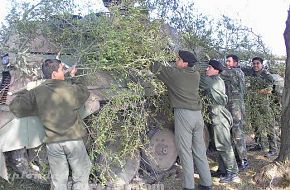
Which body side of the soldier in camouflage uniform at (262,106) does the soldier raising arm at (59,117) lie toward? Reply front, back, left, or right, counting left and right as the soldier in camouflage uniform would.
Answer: front

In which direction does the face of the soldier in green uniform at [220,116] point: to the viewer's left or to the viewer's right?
to the viewer's left

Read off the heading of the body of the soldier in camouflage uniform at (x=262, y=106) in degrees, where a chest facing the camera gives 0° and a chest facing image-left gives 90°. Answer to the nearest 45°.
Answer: approximately 45°

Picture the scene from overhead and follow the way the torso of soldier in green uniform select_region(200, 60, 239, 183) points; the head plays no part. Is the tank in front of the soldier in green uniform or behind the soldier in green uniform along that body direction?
in front

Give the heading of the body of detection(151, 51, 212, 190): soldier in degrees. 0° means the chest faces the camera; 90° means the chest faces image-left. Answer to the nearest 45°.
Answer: approximately 135°

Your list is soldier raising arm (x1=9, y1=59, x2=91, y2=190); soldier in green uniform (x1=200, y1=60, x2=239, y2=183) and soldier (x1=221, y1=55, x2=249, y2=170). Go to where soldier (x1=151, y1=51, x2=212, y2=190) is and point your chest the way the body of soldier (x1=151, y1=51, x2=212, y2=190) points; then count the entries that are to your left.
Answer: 1

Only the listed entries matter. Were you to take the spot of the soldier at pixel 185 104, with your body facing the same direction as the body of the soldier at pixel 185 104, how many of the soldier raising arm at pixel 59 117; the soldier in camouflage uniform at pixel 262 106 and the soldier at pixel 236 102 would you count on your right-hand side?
2

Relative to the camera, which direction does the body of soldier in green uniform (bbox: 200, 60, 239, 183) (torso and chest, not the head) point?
to the viewer's left

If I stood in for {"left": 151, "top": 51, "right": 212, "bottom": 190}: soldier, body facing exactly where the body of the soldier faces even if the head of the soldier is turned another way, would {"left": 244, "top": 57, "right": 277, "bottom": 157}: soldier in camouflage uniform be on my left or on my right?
on my right
